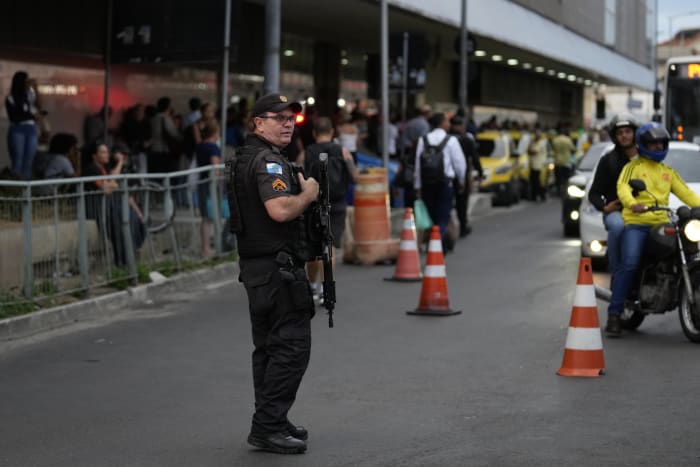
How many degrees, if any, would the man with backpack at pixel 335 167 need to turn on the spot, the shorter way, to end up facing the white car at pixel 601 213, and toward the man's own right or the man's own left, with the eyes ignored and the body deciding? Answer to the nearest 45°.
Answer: approximately 45° to the man's own right

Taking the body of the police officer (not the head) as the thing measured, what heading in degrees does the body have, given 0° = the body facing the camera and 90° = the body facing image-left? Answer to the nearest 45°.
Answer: approximately 270°

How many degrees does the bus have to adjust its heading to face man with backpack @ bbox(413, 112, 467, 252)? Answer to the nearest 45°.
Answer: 0° — it already faces them

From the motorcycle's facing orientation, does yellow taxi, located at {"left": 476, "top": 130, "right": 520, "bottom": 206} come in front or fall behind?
behind

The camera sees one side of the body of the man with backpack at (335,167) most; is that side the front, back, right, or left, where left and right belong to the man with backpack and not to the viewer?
back

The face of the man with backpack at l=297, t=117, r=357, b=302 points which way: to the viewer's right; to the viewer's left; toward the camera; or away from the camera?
away from the camera
